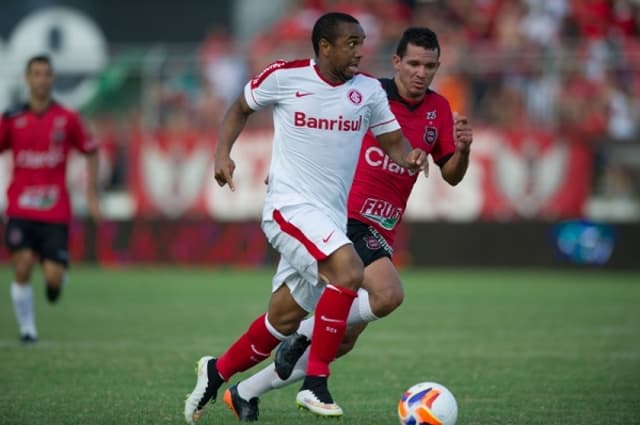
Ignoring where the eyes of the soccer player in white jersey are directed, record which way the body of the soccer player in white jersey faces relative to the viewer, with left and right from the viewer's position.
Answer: facing the viewer and to the right of the viewer

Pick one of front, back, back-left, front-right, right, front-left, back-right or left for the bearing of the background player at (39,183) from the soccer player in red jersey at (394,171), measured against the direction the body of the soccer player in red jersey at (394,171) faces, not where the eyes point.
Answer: back

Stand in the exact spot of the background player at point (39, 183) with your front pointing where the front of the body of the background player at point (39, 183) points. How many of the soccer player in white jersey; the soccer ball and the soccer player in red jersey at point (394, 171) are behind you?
0

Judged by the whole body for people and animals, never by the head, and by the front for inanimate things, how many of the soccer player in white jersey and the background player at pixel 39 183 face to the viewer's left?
0

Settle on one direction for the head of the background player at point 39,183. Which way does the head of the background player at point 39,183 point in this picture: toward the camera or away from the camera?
toward the camera

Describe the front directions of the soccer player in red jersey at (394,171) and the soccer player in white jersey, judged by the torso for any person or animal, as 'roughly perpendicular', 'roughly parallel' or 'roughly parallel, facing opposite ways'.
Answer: roughly parallel

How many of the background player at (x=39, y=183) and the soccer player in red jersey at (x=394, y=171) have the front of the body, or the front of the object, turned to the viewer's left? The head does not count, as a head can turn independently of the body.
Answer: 0

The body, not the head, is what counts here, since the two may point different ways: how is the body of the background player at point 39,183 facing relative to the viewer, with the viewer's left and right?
facing the viewer

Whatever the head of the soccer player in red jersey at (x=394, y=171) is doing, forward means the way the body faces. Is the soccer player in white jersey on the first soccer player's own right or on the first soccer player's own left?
on the first soccer player's own right

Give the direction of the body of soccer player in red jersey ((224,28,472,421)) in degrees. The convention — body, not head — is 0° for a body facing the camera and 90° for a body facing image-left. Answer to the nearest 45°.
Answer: approximately 315°

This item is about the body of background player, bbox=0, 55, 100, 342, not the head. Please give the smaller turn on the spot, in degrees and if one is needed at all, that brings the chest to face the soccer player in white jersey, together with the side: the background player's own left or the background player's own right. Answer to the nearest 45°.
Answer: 0° — they already face them

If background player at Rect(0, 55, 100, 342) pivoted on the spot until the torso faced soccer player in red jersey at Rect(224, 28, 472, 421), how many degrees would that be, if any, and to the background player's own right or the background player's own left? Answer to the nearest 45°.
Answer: approximately 45° to the background player's own left

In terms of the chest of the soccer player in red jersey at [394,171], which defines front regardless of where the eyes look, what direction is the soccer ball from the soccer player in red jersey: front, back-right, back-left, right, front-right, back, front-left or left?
front-right

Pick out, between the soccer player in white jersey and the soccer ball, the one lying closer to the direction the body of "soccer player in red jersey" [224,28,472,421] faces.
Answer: the soccer ball
